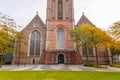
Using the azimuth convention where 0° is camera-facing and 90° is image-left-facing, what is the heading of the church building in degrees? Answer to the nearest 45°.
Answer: approximately 0°

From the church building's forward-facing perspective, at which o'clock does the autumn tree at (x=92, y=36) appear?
The autumn tree is roughly at 11 o'clock from the church building.
